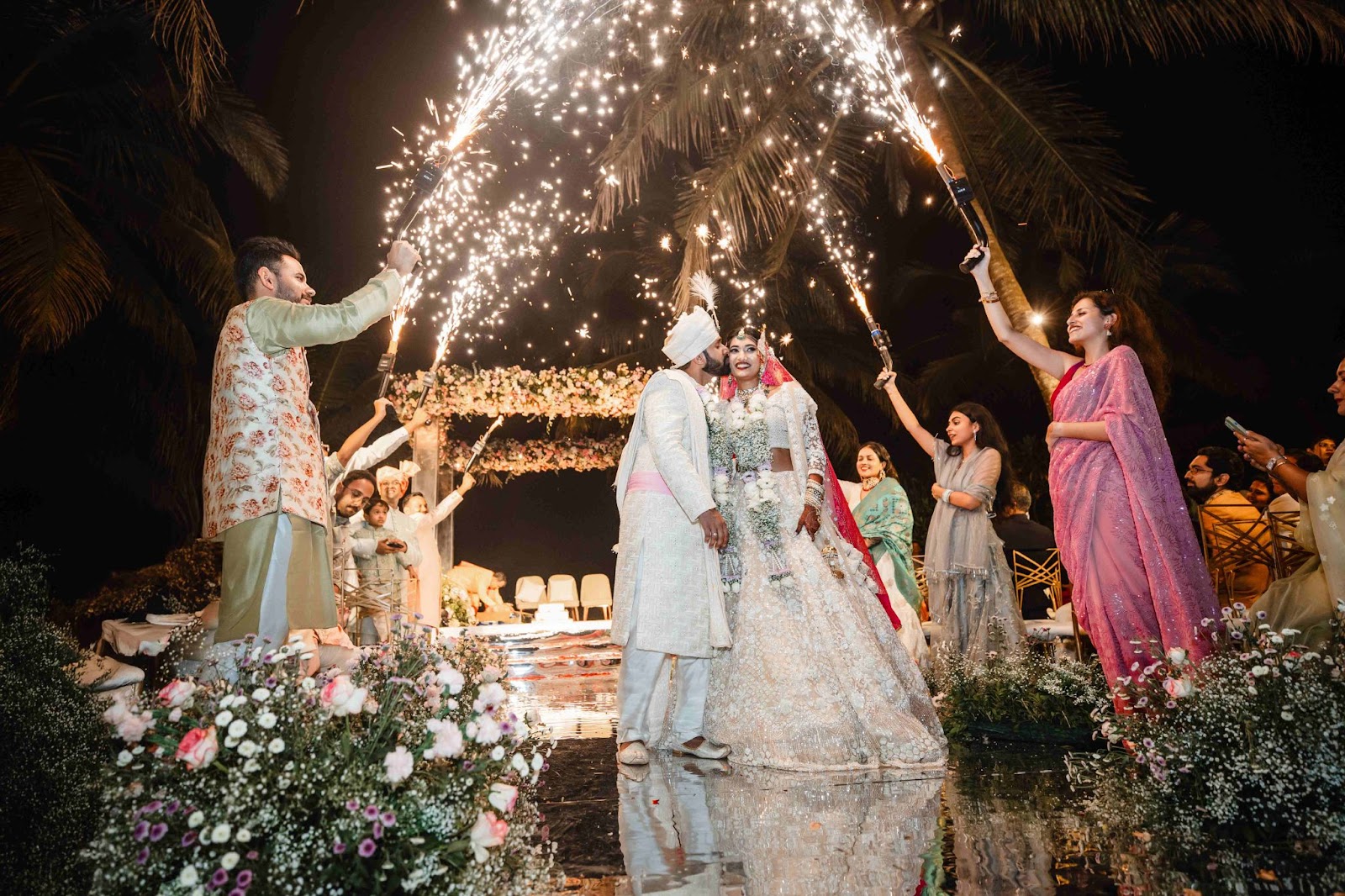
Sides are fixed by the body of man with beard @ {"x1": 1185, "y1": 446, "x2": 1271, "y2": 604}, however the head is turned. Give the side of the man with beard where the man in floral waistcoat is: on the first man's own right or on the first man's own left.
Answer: on the first man's own left

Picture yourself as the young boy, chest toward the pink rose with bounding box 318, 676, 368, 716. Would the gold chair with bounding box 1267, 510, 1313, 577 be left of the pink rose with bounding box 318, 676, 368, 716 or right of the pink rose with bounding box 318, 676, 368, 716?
left

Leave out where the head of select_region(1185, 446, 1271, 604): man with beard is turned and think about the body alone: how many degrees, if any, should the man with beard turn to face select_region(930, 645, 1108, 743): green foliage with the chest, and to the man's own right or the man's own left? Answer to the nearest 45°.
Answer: approximately 45° to the man's own left

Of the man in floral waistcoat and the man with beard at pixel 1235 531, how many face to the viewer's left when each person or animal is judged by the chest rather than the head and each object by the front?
1

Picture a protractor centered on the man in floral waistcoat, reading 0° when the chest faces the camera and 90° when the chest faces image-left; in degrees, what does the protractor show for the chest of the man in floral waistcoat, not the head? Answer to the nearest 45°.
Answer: approximately 270°

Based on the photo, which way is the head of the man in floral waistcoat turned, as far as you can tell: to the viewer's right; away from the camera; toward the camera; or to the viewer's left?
to the viewer's right

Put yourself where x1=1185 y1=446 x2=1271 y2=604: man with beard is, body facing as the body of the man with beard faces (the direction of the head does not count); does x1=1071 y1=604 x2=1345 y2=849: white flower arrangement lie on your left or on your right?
on your left

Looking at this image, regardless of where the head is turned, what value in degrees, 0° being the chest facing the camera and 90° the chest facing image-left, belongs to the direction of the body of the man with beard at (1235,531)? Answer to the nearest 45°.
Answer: approximately 90°

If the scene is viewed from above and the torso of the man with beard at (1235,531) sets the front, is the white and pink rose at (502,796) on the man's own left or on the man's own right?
on the man's own left

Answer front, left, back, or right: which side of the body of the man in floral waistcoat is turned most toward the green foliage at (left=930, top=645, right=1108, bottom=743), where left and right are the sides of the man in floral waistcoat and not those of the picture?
front

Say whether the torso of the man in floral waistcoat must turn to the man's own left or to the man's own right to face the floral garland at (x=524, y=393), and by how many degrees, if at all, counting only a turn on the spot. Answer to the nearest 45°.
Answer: approximately 90° to the man's own left

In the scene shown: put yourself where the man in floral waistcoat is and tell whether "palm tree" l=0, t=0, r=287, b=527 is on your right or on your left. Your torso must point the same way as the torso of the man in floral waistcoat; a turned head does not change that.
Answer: on your left

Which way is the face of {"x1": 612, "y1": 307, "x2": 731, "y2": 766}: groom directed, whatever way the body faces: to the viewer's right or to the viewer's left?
to the viewer's right

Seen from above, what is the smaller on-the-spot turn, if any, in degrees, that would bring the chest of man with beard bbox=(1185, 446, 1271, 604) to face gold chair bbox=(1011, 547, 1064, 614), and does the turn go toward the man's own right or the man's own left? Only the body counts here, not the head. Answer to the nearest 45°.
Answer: approximately 45° to the man's own right

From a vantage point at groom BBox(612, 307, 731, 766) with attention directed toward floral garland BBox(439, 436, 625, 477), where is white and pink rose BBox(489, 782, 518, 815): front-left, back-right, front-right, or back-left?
back-left
